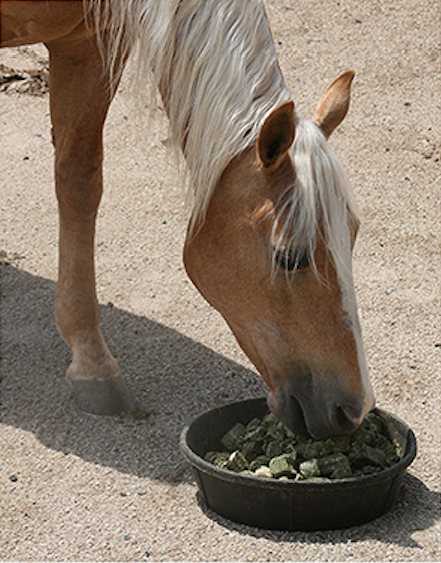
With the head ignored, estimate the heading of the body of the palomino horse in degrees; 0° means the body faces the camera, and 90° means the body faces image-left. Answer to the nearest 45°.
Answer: approximately 270°
